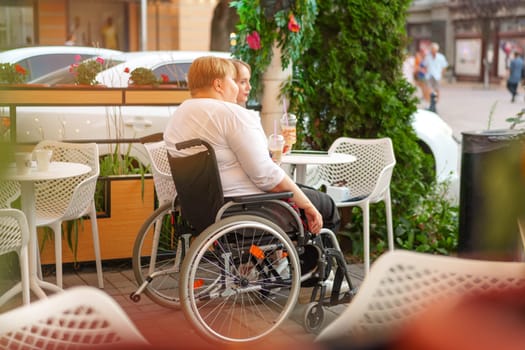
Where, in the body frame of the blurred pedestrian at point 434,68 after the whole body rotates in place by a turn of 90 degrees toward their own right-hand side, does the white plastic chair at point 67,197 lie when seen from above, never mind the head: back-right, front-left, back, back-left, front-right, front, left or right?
left

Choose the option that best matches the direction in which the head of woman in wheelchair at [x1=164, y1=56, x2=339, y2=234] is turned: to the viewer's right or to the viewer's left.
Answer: to the viewer's right

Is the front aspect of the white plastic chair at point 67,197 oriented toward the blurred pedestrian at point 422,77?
no

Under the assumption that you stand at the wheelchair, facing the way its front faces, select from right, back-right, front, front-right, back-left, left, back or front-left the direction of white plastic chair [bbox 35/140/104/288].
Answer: left

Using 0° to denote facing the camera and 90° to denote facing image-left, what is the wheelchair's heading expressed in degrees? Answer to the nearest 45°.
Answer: approximately 225°

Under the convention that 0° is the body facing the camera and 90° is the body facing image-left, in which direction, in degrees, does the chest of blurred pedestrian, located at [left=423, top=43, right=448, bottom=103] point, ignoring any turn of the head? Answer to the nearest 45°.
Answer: approximately 0°

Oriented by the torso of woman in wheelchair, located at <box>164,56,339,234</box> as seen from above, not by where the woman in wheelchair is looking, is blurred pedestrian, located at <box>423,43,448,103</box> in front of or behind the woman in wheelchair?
in front

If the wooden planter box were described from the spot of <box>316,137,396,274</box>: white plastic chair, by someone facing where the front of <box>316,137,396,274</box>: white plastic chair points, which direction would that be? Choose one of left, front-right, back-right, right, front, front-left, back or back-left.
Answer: front-right

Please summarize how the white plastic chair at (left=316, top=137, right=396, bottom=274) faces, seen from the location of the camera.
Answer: facing the viewer and to the left of the viewer

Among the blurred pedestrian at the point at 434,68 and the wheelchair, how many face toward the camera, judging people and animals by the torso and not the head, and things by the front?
1

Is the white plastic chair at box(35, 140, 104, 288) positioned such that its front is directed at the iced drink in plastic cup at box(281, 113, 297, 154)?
no

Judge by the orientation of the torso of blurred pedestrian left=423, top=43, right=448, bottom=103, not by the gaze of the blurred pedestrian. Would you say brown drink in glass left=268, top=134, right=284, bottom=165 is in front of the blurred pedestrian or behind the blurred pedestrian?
in front

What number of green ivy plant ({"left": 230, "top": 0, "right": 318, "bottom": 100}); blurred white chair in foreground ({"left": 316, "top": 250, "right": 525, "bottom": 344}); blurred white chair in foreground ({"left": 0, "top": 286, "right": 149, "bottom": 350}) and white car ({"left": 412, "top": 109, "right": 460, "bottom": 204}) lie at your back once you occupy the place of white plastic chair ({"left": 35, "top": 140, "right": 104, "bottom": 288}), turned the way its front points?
2

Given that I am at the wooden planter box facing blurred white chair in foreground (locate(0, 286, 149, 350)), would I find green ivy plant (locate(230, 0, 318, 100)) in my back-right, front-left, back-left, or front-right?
back-left

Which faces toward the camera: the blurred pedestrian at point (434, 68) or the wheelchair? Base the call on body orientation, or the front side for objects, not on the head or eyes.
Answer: the blurred pedestrian
